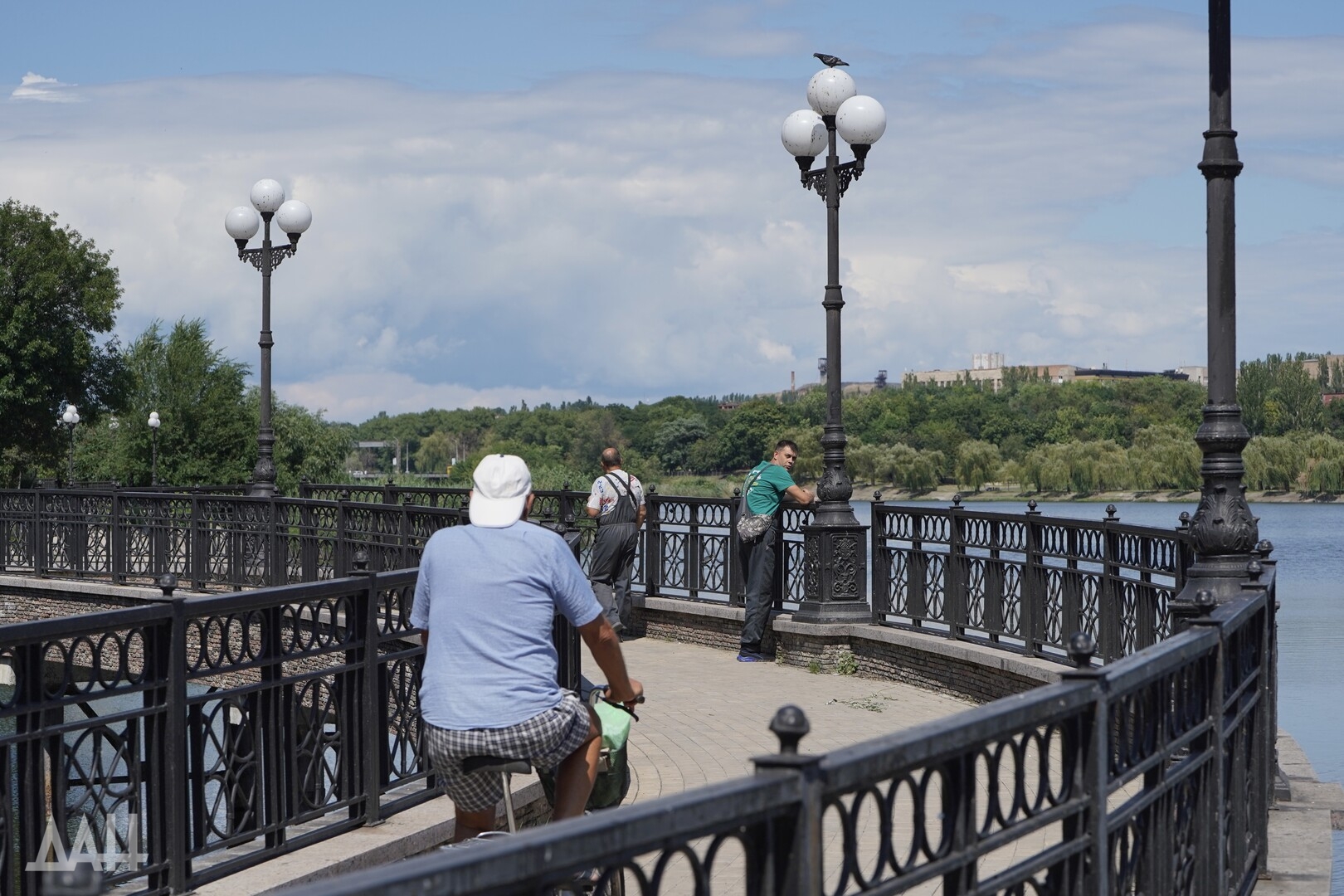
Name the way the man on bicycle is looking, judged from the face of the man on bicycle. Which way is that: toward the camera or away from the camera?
away from the camera

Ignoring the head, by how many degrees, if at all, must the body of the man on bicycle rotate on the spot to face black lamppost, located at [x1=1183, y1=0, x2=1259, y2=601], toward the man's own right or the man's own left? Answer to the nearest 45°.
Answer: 0° — they already face it

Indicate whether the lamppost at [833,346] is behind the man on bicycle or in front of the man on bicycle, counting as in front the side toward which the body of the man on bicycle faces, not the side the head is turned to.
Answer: in front

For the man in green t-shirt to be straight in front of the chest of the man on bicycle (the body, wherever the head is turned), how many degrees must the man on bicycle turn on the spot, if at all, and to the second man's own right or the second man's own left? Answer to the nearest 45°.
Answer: approximately 45° to the second man's own left

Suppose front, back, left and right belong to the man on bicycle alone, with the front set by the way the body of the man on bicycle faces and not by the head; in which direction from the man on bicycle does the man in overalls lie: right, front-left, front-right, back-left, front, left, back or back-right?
front-left

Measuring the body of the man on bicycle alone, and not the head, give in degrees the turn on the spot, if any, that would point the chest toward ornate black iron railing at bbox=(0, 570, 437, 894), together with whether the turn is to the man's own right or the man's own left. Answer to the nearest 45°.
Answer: approximately 90° to the man's own left

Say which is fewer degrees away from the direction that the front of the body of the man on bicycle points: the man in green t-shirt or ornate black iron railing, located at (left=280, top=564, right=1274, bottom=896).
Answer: the man in green t-shirt

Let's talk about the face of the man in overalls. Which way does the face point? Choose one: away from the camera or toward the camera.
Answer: away from the camera

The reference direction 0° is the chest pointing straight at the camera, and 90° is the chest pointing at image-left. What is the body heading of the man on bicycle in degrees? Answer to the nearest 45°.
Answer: approximately 225°

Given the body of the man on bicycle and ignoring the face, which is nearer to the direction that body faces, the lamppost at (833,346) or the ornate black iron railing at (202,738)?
the lamppost

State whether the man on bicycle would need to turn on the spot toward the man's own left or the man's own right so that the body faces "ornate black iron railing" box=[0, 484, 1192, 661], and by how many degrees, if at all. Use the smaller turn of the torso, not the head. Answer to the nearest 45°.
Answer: approximately 45° to the man's own left
